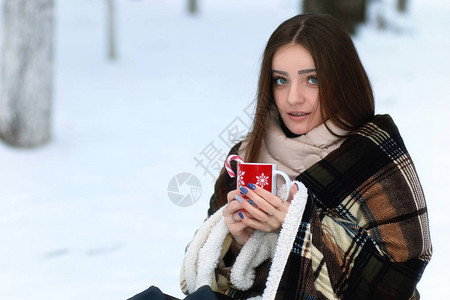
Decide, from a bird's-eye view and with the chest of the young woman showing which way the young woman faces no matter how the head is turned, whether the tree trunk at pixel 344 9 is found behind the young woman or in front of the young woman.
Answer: behind

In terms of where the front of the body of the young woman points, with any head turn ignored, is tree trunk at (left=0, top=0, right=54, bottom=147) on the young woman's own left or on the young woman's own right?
on the young woman's own right

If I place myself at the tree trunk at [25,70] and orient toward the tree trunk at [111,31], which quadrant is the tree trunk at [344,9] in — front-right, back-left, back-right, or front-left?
front-right

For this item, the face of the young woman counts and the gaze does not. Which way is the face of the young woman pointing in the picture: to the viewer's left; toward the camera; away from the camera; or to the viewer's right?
toward the camera

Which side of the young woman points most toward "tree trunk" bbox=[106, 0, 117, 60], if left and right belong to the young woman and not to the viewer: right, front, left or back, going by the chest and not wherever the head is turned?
right

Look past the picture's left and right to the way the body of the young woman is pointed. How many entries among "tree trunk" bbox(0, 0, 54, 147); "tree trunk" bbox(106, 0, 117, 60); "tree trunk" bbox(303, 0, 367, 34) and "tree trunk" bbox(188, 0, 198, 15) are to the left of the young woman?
0

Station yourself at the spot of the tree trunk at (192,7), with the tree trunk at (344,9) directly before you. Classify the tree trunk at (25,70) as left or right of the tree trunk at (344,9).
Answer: right

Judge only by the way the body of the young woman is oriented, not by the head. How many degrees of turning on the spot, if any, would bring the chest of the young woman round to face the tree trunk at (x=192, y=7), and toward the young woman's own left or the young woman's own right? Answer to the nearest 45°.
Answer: approximately 135° to the young woman's own right

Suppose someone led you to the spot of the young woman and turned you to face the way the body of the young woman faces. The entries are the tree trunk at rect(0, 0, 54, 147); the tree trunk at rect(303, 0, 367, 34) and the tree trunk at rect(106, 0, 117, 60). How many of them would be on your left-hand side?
0

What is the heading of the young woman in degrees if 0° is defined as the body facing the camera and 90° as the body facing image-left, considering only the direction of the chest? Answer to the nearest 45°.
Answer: approximately 45°
